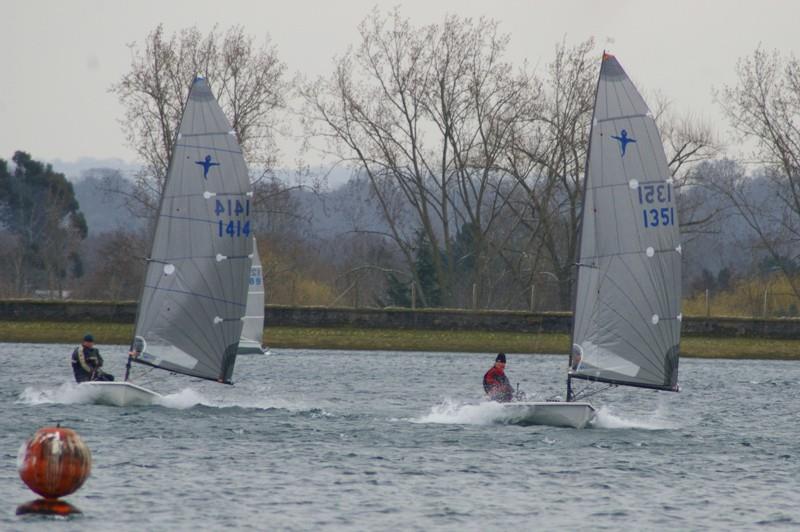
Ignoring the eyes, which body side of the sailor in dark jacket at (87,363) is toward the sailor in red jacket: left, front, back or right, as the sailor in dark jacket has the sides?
front

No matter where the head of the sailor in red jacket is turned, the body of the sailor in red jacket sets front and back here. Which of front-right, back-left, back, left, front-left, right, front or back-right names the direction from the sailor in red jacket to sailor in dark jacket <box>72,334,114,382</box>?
back-right

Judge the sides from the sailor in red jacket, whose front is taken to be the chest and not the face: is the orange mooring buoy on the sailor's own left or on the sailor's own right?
on the sailor's own right

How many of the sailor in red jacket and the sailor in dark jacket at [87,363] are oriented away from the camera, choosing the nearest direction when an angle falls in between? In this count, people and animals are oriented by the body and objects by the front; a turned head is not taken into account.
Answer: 0

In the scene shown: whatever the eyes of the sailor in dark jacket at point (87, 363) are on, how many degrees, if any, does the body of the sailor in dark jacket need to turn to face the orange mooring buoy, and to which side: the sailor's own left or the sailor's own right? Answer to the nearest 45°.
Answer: approximately 45° to the sailor's own right

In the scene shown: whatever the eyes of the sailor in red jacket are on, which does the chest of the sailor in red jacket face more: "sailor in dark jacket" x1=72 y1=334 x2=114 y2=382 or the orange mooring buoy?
the orange mooring buoy

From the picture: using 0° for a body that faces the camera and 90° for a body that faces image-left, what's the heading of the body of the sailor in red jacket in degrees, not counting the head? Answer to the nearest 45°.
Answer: approximately 315°
